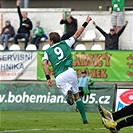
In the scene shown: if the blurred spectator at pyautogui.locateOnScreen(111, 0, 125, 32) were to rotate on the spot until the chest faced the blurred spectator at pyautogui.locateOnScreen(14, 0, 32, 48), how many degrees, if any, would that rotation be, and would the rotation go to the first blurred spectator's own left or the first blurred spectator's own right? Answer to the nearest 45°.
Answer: approximately 90° to the first blurred spectator's own right

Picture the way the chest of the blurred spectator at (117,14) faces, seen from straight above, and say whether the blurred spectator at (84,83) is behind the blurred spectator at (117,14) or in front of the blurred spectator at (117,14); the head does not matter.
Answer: in front

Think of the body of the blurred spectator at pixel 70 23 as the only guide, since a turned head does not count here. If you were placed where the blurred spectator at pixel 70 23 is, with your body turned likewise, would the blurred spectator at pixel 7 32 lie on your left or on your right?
on your right

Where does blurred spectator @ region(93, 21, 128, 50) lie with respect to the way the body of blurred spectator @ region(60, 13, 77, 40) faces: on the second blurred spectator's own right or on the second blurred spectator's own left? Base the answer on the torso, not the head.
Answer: on the second blurred spectator's own left

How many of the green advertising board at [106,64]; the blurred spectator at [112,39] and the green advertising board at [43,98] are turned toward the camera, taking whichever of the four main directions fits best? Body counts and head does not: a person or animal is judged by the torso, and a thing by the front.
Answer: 3

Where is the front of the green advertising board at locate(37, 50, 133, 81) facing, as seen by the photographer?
facing the viewer

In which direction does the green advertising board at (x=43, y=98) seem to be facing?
toward the camera

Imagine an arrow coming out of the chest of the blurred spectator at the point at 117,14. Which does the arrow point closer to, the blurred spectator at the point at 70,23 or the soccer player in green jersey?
the soccer player in green jersey

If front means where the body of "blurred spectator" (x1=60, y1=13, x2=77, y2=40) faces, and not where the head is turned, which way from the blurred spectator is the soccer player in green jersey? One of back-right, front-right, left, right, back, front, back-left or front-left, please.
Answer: front-left

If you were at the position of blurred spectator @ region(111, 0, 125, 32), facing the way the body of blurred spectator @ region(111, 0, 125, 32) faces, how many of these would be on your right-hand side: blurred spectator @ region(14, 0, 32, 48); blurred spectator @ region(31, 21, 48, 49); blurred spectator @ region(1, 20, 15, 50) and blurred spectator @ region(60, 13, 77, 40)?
4

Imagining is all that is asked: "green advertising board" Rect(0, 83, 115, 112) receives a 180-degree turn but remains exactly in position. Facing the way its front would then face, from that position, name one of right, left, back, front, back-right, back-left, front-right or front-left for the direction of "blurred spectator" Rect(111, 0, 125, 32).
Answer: front-right

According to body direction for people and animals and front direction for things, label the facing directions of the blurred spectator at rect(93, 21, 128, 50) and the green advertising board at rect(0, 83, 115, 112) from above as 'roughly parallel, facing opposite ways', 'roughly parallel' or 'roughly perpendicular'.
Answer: roughly parallel

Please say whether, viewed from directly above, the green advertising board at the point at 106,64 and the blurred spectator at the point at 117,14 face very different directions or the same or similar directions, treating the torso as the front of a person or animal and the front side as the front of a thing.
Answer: same or similar directions

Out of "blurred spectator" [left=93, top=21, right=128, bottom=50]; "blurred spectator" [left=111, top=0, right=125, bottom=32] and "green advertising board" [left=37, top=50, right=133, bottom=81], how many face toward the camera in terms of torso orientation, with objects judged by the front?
3

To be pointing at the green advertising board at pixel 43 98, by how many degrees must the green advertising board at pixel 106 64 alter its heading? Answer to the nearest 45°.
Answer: approximately 45° to its right
